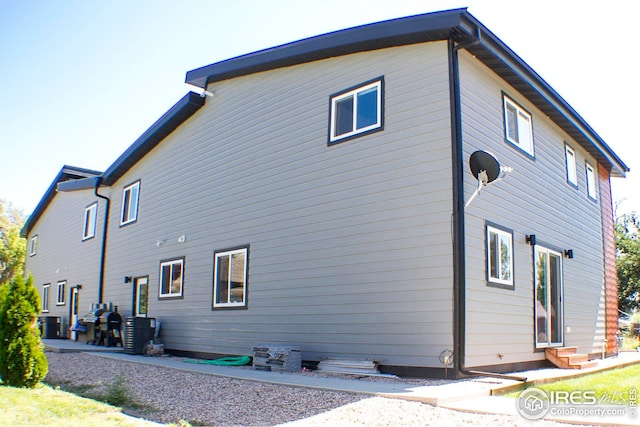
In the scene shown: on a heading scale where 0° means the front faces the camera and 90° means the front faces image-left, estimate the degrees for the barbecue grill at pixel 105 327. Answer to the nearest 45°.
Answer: approximately 45°

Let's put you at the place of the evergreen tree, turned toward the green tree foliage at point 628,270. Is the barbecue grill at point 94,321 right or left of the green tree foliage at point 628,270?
left

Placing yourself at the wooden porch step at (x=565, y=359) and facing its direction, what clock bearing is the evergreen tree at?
The evergreen tree is roughly at 3 o'clock from the wooden porch step.

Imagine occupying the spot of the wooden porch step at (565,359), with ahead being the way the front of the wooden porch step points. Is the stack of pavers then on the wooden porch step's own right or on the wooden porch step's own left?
on the wooden porch step's own right

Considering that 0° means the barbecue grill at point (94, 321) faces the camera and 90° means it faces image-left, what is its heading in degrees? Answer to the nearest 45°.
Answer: approximately 45°

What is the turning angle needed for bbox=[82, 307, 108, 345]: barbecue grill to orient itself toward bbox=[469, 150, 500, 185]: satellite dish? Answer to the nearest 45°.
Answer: approximately 90° to its left

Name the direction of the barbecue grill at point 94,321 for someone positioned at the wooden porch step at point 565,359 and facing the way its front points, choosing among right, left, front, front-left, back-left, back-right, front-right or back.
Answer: back-right

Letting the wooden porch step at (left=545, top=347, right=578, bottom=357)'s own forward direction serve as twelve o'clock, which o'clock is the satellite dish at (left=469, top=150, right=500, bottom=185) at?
The satellite dish is roughly at 2 o'clock from the wooden porch step.

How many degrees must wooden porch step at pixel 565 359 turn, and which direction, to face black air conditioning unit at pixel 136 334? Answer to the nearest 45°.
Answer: approximately 135° to its right

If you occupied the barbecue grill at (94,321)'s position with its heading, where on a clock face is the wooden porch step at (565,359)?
The wooden porch step is roughly at 9 o'clock from the barbecue grill.

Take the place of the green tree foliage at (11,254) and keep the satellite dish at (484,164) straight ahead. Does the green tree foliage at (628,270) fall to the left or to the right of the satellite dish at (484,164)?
left
